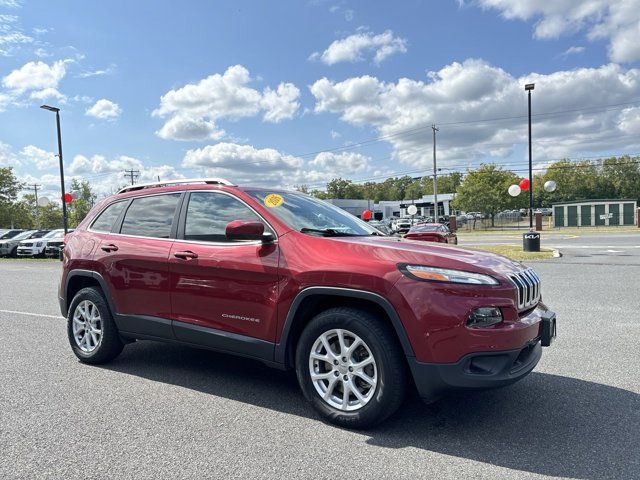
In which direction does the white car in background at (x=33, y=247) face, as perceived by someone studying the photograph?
facing the viewer and to the left of the viewer

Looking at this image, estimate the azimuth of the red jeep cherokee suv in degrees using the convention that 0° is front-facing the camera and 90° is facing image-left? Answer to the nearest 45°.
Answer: approximately 315°

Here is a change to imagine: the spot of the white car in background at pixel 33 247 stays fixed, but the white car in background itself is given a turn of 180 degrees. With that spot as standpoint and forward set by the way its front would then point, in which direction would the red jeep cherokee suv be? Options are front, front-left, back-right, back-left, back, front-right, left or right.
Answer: back-right
